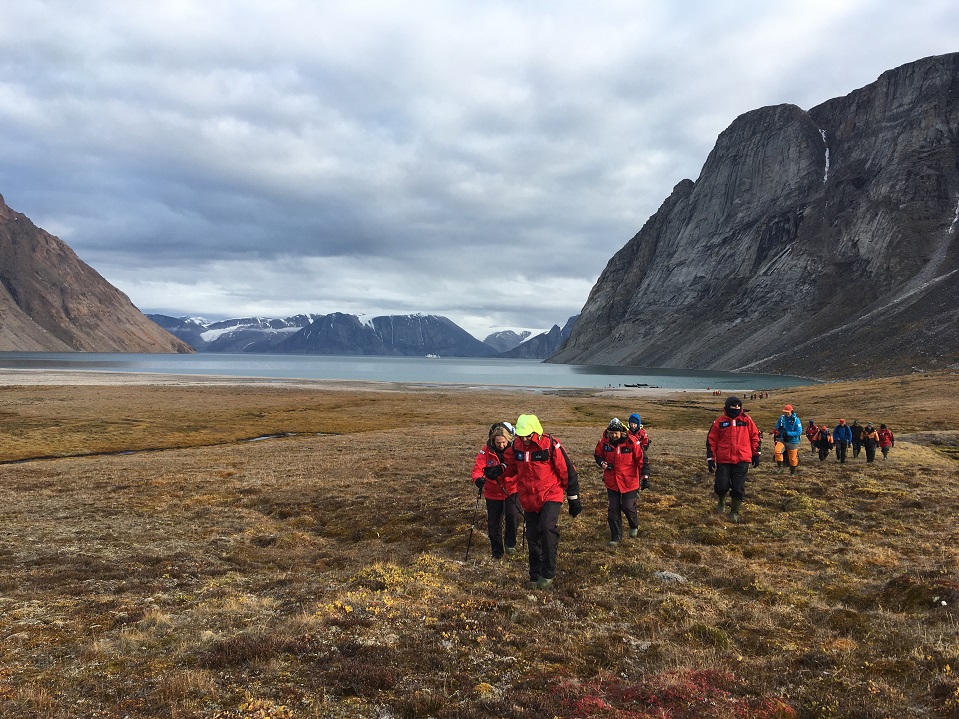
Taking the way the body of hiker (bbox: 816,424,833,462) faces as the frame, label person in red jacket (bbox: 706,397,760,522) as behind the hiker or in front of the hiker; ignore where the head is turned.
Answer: in front

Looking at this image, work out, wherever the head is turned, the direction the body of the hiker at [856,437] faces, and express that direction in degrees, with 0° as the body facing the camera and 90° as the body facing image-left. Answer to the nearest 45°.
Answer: approximately 0°

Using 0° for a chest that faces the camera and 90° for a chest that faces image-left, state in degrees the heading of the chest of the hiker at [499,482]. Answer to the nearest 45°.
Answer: approximately 0°

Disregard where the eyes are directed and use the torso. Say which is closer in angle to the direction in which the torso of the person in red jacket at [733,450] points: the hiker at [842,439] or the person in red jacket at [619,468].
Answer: the person in red jacket
